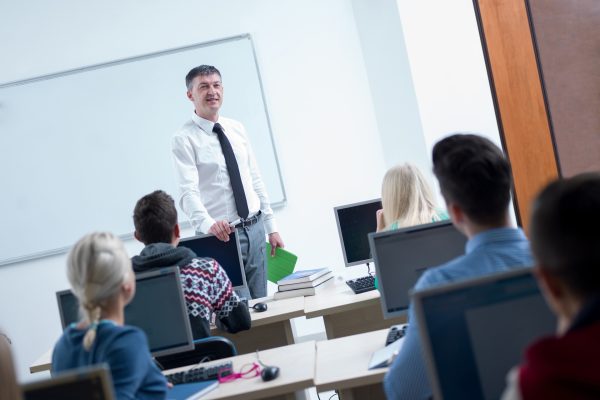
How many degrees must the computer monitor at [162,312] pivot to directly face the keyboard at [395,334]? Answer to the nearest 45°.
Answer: approximately 45° to its left

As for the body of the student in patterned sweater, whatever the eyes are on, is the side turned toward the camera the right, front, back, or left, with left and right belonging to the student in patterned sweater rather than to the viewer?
back

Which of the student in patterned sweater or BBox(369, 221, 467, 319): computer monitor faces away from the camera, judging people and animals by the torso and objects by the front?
the student in patterned sweater

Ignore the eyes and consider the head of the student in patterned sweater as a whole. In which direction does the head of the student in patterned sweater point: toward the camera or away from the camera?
away from the camera

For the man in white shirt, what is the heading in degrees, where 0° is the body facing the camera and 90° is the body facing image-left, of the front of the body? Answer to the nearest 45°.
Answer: approximately 315°
